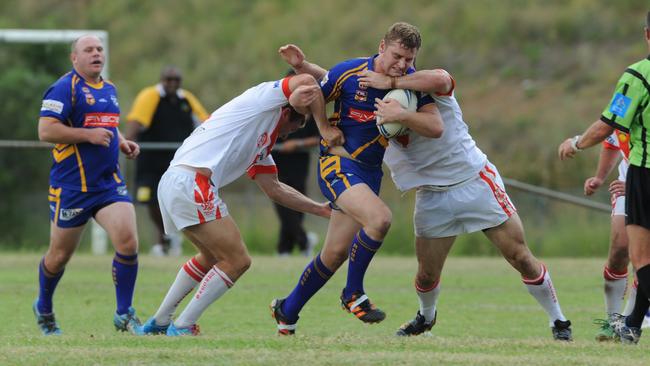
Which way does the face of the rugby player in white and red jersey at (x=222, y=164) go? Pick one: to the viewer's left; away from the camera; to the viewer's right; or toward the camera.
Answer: to the viewer's right

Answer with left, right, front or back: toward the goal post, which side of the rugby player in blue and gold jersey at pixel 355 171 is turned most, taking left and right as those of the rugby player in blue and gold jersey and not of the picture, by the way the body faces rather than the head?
back

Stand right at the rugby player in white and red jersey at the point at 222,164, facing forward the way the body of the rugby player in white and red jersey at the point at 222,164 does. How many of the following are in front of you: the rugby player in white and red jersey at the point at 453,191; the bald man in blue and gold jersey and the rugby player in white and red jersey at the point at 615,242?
2

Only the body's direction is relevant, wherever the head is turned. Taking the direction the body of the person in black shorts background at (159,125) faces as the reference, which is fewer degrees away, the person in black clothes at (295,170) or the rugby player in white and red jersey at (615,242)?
the rugby player in white and red jersey

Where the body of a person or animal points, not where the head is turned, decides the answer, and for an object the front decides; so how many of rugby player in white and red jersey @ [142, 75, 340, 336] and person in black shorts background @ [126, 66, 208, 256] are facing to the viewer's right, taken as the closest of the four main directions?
1

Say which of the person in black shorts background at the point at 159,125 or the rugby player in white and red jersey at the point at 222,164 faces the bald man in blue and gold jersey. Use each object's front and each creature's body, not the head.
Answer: the person in black shorts background

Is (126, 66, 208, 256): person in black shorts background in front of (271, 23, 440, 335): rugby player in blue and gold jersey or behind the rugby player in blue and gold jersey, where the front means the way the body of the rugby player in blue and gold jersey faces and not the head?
behind

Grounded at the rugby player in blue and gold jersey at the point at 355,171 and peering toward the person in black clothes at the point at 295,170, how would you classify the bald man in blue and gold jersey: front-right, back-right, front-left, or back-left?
front-left

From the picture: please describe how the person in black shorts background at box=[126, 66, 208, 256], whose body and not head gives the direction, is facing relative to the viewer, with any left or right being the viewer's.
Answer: facing the viewer

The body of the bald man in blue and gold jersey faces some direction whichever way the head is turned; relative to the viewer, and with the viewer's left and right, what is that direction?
facing the viewer and to the right of the viewer

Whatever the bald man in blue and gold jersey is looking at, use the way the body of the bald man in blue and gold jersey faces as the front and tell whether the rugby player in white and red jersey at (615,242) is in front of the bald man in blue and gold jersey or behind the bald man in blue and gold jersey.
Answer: in front

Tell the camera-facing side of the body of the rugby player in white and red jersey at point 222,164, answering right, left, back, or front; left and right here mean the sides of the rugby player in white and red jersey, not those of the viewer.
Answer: right

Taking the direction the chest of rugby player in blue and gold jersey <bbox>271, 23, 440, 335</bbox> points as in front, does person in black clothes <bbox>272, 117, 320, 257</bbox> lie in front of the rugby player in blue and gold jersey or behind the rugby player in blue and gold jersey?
behind
